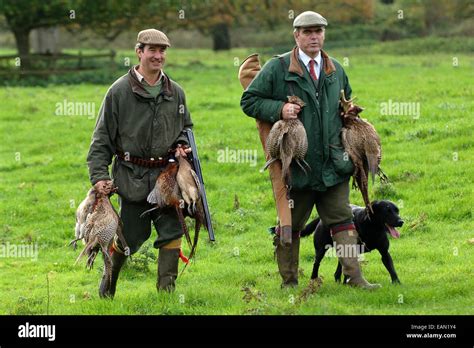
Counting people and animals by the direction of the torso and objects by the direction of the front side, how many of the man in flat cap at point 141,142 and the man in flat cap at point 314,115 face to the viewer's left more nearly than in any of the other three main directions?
0

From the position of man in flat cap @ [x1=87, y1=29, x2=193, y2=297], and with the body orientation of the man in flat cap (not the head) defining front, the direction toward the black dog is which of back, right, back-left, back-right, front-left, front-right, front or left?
front-left

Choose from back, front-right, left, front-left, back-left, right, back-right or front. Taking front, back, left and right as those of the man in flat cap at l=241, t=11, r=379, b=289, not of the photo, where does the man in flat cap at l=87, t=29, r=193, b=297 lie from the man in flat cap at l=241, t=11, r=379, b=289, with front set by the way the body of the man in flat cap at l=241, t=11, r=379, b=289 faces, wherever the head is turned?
back-right

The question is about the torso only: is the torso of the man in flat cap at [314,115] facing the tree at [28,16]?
no

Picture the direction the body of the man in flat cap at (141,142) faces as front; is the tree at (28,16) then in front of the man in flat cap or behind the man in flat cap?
behind

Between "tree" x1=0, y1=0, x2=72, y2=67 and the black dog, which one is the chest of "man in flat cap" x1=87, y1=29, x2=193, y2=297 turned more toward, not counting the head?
the black dog

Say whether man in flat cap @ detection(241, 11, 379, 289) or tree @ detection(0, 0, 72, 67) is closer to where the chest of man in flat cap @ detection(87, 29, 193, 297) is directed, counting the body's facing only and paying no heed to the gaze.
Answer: the man in flat cap

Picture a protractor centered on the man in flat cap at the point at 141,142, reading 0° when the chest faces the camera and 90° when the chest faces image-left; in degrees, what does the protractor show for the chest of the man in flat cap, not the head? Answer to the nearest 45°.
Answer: approximately 315°

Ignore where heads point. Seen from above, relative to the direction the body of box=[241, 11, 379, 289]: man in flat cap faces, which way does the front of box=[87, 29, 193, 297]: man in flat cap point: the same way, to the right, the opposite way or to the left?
the same way

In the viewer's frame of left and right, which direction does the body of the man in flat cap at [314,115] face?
facing the viewer and to the right of the viewer
